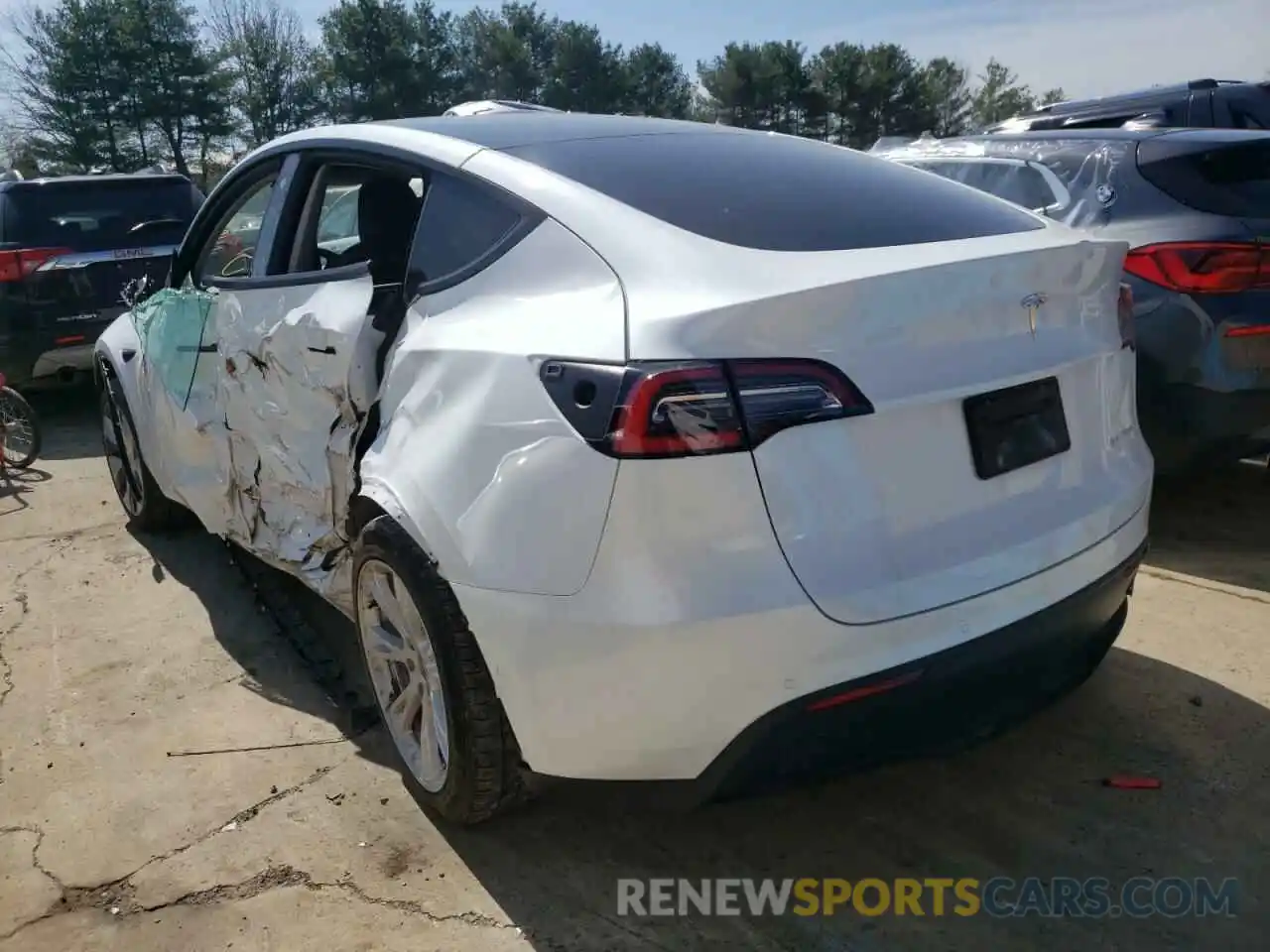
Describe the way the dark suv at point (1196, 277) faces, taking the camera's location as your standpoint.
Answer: facing away from the viewer and to the left of the viewer

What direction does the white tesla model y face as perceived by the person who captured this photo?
facing away from the viewer and to the left of the viewer

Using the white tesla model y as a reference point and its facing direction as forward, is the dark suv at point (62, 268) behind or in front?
in front

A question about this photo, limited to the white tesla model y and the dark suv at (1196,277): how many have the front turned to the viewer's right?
0

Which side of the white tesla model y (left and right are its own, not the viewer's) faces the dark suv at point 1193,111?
right

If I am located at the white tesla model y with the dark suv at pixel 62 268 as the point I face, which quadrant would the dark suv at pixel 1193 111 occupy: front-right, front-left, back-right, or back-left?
front-right

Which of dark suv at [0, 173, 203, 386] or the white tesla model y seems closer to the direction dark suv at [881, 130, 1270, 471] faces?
the dark suv

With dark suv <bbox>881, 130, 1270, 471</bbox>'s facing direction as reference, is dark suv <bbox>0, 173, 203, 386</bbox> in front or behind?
in front

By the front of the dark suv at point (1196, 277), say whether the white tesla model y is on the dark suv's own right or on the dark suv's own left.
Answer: on the dark suv's own left

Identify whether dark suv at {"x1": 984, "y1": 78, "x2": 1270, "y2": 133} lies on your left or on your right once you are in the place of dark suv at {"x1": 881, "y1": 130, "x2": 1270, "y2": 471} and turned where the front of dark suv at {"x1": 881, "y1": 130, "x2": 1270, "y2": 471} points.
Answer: on your right

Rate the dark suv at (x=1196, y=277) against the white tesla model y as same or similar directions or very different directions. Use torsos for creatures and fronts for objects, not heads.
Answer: same or similar directions

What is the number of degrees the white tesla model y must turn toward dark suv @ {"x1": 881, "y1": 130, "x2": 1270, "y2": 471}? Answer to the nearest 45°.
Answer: approximately 90° to its right
